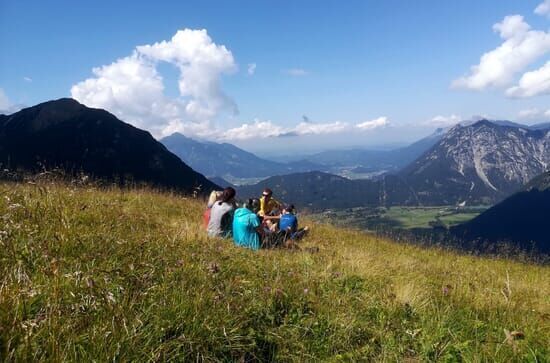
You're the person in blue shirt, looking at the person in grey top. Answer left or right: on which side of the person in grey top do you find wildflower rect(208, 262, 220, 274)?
left

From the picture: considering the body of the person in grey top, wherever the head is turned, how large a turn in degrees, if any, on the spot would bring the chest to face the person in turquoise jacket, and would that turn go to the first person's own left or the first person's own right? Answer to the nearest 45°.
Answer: approximately 90° to the first person's own right

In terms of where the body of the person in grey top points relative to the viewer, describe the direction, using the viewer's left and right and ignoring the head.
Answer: facing away from the viewer and to the right of the viewer

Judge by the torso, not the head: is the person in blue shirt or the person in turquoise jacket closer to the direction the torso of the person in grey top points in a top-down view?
the person in blue shirt

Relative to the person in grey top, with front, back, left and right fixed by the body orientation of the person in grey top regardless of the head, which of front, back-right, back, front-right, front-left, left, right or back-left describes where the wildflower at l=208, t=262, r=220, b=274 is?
back-right

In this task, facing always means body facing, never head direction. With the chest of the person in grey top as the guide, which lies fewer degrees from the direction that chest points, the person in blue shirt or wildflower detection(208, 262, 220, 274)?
the person in blue shirt

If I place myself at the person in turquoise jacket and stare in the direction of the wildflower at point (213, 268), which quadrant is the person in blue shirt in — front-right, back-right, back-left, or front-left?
back-left
